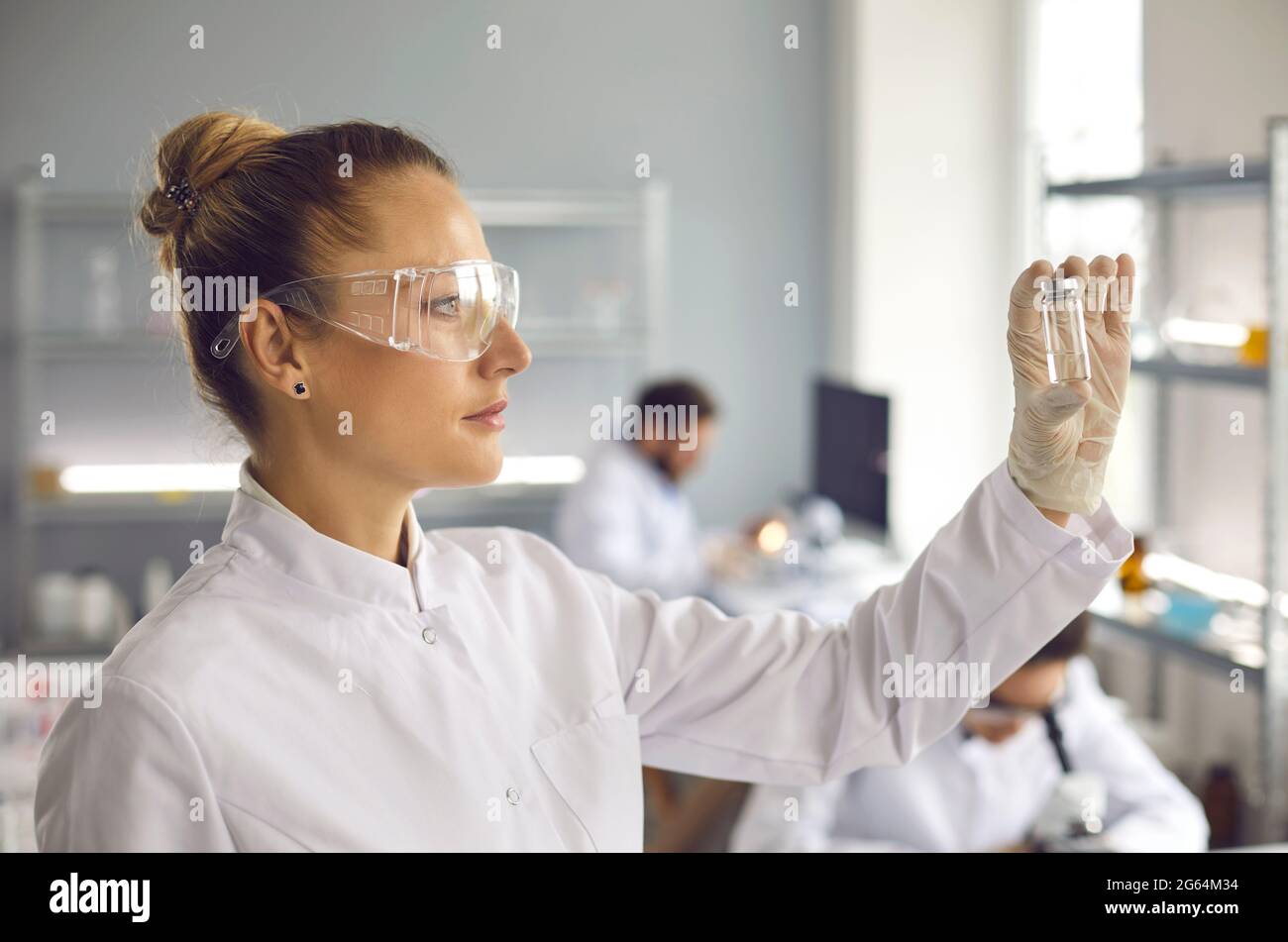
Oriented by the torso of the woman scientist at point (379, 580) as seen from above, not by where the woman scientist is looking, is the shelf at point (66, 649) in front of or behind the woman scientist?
behind

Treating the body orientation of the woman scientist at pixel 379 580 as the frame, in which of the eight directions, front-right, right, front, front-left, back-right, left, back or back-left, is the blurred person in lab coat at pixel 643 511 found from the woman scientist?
back-left

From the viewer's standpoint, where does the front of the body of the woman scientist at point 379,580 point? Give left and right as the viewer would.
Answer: facing the viewer and to the right of the viewer

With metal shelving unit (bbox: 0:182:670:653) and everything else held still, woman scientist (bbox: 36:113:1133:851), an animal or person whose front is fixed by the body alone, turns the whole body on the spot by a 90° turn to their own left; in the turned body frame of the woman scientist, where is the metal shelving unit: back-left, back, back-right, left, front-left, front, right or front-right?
front-left

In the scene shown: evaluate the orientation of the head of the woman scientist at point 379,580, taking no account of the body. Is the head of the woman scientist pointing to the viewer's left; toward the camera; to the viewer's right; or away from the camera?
to the viewer's right

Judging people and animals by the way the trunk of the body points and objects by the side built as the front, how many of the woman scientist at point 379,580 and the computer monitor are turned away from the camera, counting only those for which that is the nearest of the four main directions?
0

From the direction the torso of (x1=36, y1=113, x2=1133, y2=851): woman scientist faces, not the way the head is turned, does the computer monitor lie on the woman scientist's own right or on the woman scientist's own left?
on the woman scientist's own left

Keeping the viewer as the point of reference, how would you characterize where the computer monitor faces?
facing the viewer and to the left of the viewer
